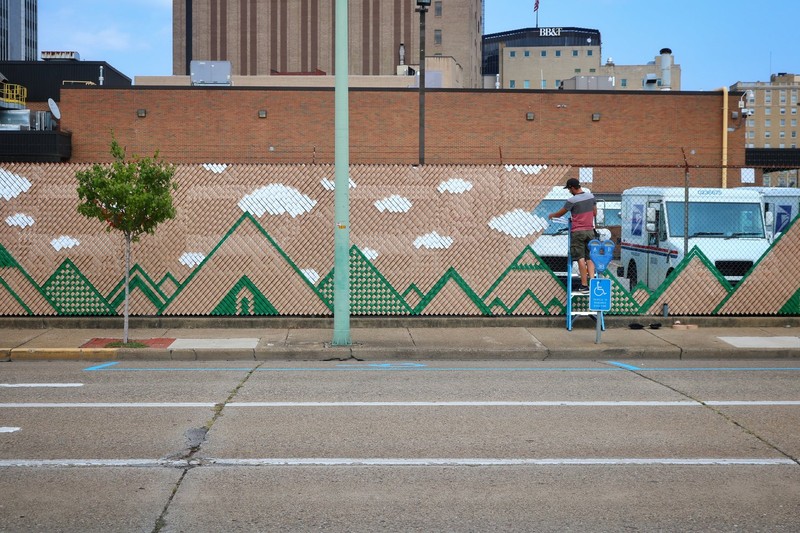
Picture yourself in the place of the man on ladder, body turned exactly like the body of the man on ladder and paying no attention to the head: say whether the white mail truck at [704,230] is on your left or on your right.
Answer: on your right

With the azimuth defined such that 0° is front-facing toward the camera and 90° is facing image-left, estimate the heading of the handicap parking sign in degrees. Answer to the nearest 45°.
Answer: approximately 0°

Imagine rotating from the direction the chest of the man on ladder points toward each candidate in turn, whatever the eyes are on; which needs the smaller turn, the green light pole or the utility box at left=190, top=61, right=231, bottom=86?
the utility box

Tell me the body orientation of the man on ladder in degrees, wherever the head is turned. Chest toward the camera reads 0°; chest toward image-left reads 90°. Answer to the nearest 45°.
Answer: approximately 135°

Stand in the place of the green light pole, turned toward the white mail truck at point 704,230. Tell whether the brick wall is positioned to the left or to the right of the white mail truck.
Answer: left

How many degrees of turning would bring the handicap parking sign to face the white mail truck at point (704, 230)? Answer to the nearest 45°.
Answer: approximately 180°

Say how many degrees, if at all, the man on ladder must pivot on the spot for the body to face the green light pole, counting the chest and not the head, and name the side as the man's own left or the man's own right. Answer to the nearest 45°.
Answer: approximately 90° to the man's own left

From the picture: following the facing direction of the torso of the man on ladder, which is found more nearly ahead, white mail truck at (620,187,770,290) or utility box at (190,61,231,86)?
the utility box

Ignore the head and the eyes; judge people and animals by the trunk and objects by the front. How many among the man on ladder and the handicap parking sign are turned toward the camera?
1
